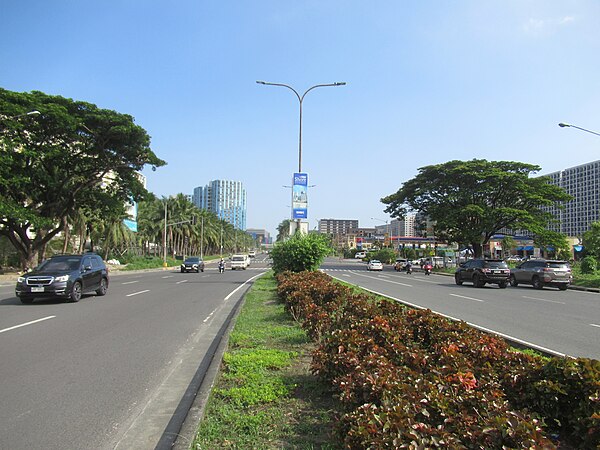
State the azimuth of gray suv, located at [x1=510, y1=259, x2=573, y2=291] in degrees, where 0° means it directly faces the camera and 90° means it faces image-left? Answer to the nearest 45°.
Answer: approximately 135°

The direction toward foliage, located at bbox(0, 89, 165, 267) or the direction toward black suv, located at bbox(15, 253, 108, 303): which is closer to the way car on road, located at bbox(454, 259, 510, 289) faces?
the foliage

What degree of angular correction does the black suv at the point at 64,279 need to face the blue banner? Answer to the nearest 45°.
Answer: approximately 135° to its left

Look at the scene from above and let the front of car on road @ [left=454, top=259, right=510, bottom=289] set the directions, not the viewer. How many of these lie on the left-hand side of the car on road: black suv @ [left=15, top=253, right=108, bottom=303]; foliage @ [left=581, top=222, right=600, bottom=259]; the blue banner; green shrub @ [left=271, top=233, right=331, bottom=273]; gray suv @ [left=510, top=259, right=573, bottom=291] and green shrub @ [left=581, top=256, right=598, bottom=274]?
3

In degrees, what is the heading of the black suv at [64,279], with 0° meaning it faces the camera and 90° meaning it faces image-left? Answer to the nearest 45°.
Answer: approximately 45°

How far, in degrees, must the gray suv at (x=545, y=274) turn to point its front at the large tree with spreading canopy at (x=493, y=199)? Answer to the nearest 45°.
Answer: approximately 45° to its right

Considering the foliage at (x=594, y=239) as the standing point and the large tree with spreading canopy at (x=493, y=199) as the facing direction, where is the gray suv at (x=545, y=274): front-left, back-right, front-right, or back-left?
back-left

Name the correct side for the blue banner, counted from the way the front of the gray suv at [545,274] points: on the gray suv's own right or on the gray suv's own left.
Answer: on the gray suv's own left

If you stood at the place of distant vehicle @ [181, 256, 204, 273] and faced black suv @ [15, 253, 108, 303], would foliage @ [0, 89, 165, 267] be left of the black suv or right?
right

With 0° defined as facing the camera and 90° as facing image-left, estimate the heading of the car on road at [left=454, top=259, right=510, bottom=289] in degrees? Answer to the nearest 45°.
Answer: approximately 135°
